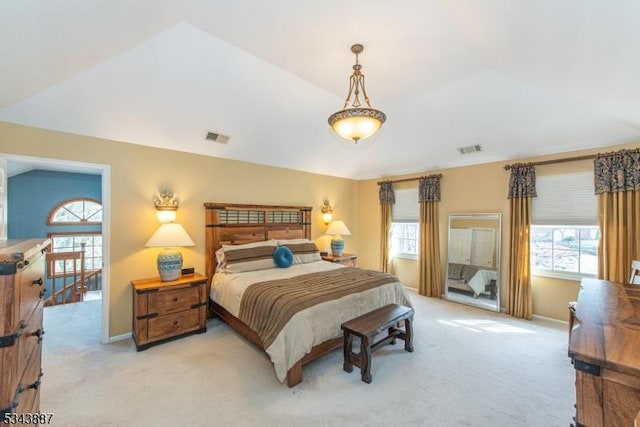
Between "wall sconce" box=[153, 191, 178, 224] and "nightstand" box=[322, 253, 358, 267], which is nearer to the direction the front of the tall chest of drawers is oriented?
the nightstand

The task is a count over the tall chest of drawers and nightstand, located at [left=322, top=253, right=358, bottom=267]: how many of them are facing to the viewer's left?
0

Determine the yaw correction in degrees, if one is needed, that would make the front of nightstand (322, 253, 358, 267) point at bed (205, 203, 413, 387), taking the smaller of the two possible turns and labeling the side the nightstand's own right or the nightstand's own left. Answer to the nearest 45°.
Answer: approximately 45° to the nightstand's own right

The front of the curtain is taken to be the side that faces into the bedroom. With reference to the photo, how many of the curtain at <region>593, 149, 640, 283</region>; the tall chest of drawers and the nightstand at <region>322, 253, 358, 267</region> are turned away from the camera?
0

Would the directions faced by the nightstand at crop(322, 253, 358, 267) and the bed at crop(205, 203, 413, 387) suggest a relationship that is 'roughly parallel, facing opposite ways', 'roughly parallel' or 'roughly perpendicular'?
roughly parallel

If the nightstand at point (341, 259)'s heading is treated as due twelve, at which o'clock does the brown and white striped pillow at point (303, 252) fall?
The brown and white striped pillow is roughly at 3 o'clock from the nightstand.

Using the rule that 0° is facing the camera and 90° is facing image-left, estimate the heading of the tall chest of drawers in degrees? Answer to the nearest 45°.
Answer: approximately 315°

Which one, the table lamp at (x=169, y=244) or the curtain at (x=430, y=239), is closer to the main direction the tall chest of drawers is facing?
the curtain

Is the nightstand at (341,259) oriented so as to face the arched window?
no

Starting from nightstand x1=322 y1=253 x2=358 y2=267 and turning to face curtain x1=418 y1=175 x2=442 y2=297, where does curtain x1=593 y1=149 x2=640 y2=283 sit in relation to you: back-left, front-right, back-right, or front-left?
front-right

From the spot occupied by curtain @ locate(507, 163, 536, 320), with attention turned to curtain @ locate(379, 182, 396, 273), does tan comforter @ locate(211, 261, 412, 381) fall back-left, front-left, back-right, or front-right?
front-left

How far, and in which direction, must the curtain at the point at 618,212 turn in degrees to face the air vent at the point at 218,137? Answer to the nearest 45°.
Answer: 0° — it already faces it

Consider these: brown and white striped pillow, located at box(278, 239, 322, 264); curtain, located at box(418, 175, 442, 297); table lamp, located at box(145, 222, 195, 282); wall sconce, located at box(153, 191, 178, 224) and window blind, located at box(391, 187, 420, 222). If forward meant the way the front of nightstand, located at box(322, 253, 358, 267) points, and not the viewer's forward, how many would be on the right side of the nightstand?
3

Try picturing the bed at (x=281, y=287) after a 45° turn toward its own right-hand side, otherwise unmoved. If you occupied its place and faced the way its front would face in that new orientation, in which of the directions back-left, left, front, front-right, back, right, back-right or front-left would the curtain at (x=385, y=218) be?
back-left

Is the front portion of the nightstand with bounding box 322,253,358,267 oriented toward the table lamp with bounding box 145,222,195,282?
no

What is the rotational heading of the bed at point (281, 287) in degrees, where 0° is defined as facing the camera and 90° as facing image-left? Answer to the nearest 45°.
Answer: approximately 315°

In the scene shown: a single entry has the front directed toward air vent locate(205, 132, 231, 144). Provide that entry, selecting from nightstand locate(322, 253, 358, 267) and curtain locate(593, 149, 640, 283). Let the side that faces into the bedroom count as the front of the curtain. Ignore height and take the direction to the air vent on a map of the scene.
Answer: the curtain

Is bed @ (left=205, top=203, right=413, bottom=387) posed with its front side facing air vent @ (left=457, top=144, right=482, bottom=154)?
no
